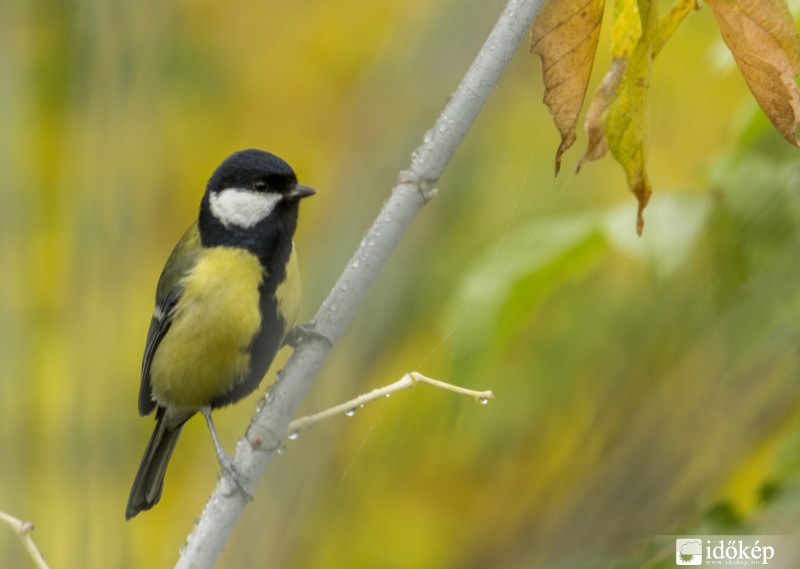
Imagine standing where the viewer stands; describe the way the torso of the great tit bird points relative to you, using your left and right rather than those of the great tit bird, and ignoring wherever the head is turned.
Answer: facing the viewer and to the right of the viewer

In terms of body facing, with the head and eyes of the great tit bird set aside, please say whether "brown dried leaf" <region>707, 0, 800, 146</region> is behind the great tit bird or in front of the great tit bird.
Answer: in front

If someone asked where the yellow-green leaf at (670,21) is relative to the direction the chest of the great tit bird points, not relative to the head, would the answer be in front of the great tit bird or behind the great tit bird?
in front
